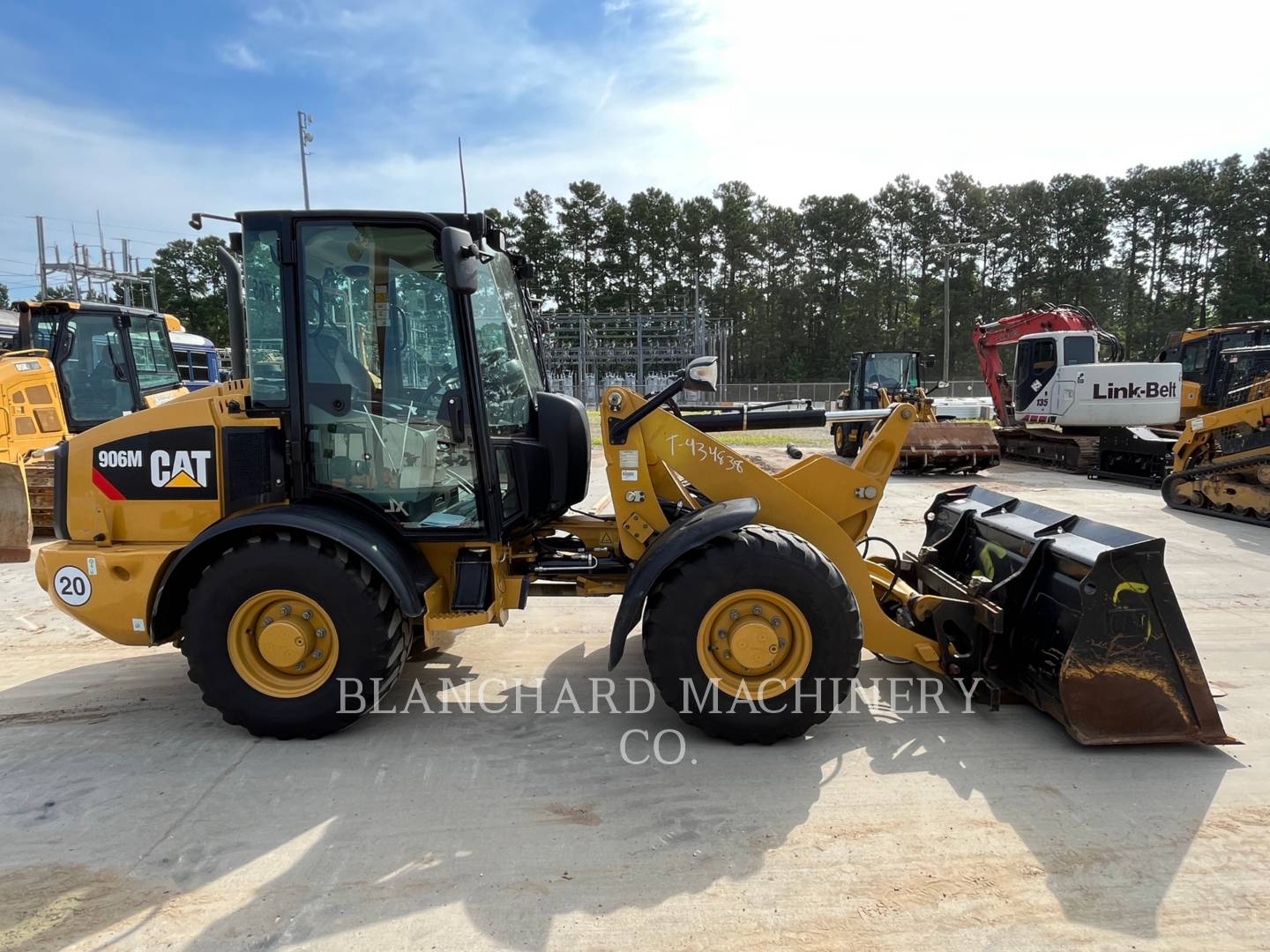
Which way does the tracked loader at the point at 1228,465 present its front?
to the viewer's left

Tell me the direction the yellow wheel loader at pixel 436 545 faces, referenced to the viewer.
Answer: facing to the right of the viewer

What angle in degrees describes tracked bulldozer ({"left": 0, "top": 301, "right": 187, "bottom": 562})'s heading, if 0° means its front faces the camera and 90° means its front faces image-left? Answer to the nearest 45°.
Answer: approximately 45°

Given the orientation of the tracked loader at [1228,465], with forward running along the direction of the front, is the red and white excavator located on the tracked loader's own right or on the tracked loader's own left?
on the tracked loader's own right

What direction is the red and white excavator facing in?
to the viewer's left

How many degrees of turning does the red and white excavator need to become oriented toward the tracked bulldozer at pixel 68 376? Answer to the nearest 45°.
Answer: approximately 45° to its left

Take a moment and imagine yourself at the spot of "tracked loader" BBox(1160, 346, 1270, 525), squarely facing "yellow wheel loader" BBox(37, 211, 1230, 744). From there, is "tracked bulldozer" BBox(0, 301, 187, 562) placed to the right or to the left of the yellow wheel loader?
right

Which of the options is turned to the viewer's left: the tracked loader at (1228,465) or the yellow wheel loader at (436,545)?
the tracked loader

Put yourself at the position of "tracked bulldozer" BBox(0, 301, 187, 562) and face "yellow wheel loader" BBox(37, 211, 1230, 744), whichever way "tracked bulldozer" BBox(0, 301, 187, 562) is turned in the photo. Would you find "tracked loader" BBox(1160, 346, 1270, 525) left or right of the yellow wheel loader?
left
